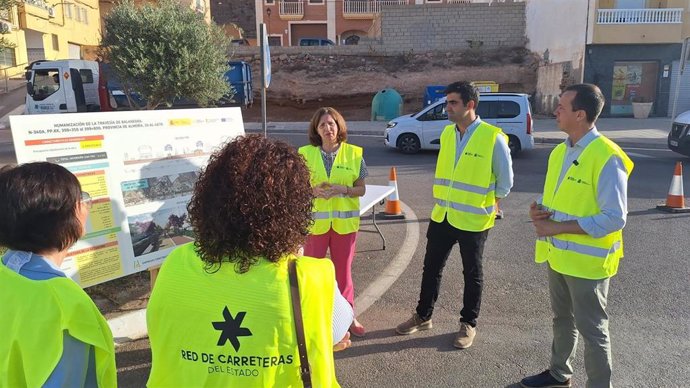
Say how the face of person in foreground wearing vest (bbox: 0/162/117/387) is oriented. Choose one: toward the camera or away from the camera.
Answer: away from the camera

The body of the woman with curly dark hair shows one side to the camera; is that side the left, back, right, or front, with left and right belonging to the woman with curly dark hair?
back

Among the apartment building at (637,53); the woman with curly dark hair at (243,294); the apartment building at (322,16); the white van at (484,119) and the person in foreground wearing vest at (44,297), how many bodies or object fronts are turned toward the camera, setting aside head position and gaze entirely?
2

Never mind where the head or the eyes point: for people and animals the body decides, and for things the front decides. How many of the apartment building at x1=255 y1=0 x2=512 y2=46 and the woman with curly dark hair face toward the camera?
1

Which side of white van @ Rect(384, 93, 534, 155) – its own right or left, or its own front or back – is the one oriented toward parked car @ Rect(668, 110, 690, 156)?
back

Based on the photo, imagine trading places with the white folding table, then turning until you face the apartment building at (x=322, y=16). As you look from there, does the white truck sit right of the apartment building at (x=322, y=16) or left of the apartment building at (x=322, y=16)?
left

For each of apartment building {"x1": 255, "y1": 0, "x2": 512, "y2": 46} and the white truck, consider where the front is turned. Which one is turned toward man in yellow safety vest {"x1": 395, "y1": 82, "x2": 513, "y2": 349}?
the apartment building

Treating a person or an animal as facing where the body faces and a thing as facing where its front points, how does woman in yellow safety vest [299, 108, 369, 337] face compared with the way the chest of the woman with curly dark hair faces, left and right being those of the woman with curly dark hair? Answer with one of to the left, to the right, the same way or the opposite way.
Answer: the opposite way

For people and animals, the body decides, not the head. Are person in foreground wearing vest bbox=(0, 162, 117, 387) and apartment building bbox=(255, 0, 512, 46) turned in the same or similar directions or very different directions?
very different directions

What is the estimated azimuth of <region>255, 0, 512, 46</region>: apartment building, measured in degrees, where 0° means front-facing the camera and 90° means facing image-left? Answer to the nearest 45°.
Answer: approximately 0°

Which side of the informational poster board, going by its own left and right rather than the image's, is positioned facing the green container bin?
left

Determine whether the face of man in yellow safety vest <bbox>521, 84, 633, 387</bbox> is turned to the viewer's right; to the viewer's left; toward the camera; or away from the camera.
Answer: to the viewer's left

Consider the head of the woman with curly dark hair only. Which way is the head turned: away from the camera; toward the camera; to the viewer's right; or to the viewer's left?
away from the camera

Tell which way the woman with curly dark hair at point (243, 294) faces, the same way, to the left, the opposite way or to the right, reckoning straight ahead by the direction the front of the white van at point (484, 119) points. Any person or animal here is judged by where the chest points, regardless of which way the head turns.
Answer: to the right

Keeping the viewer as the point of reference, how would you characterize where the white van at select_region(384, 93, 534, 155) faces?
facing to the left of the viewer
